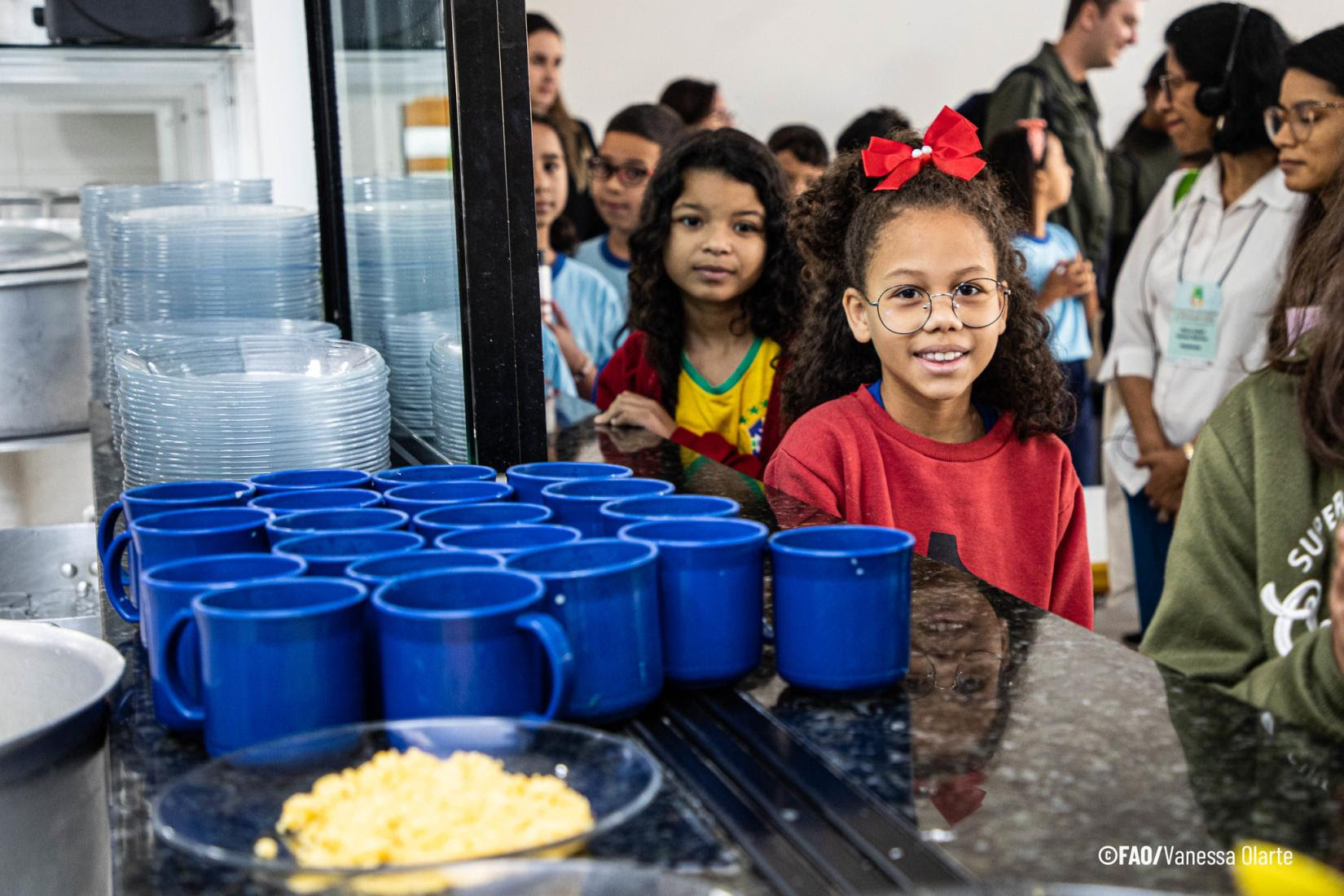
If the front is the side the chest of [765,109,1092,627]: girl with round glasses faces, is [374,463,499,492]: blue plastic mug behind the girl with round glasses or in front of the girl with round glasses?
in front

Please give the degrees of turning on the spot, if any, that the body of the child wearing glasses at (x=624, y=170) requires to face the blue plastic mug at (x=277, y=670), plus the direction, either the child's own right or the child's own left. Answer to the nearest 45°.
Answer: approximately 45° to the child's own left

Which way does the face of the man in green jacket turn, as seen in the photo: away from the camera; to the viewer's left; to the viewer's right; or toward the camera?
to the viewer's right

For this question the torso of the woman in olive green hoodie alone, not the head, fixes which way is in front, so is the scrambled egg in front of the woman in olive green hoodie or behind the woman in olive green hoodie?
in front

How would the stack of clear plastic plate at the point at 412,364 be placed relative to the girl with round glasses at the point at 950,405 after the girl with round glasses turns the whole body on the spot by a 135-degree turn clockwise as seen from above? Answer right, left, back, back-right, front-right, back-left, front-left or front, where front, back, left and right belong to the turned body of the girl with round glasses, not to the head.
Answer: front-left

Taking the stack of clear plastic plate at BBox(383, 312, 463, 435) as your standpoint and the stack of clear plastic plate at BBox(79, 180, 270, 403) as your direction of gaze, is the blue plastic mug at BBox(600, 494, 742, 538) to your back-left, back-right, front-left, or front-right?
back-left

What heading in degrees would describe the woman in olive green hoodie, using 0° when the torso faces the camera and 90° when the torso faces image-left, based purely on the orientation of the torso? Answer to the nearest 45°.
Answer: approximately 0°
